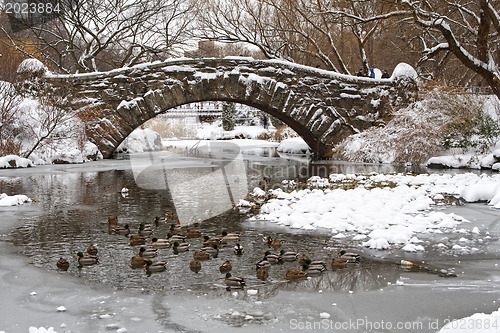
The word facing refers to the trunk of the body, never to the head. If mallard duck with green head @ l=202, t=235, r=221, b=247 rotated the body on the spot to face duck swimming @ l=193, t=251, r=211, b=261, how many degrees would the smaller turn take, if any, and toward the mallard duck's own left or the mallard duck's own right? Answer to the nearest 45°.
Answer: approximately 90° to the mallard duck's own left

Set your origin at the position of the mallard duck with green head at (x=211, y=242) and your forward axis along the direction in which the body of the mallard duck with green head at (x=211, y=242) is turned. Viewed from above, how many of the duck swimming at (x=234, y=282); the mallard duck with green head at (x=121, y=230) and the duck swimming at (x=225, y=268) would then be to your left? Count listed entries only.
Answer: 2

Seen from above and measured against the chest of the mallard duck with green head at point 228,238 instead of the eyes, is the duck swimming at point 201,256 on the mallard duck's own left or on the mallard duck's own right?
on the mallard duck's own left

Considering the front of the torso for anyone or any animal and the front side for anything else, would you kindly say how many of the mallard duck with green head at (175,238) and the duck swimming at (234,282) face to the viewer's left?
2

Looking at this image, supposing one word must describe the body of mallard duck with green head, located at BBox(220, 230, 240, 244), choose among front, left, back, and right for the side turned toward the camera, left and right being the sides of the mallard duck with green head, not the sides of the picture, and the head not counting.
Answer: left

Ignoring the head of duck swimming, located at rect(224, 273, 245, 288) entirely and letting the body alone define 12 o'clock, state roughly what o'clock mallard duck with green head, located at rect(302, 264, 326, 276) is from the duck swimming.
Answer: The mallard duck with green head is roughly at 5 o'clock from the duck swimming.

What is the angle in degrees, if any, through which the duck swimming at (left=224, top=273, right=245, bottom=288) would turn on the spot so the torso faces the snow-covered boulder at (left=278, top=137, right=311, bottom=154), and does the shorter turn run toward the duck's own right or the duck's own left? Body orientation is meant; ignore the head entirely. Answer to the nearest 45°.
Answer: approximately 90° to the duck's own right

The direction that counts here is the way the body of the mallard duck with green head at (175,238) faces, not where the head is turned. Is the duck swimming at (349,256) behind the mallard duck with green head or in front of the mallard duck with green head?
behind

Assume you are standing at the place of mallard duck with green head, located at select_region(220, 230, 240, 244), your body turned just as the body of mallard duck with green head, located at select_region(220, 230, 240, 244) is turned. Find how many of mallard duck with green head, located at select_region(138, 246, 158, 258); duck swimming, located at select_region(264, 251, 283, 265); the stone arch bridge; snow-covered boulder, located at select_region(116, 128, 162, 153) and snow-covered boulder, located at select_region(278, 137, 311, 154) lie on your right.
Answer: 3

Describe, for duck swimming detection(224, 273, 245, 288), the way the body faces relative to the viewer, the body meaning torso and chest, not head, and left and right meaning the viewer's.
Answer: facing to the left of the viewer
